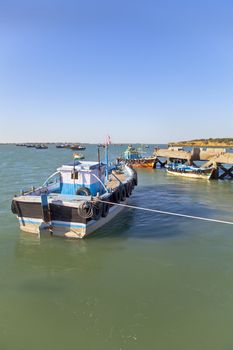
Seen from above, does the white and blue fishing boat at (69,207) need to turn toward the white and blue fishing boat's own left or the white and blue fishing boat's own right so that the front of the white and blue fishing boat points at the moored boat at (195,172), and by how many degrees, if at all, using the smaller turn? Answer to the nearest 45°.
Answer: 0° — it already faces it

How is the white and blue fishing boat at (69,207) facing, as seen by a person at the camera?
facing away from the viewer and to the right of the viewer
